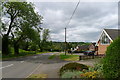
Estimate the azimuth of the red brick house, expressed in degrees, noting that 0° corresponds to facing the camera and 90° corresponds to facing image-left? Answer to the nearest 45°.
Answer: approximately 45°

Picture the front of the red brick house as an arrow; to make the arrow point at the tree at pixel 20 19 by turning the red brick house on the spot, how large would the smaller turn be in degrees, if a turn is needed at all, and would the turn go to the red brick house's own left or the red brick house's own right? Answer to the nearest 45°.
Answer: approximately 45° to the red brick house's own right

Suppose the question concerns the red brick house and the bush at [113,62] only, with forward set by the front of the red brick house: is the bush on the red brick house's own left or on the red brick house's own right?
on the red brick house's own left
